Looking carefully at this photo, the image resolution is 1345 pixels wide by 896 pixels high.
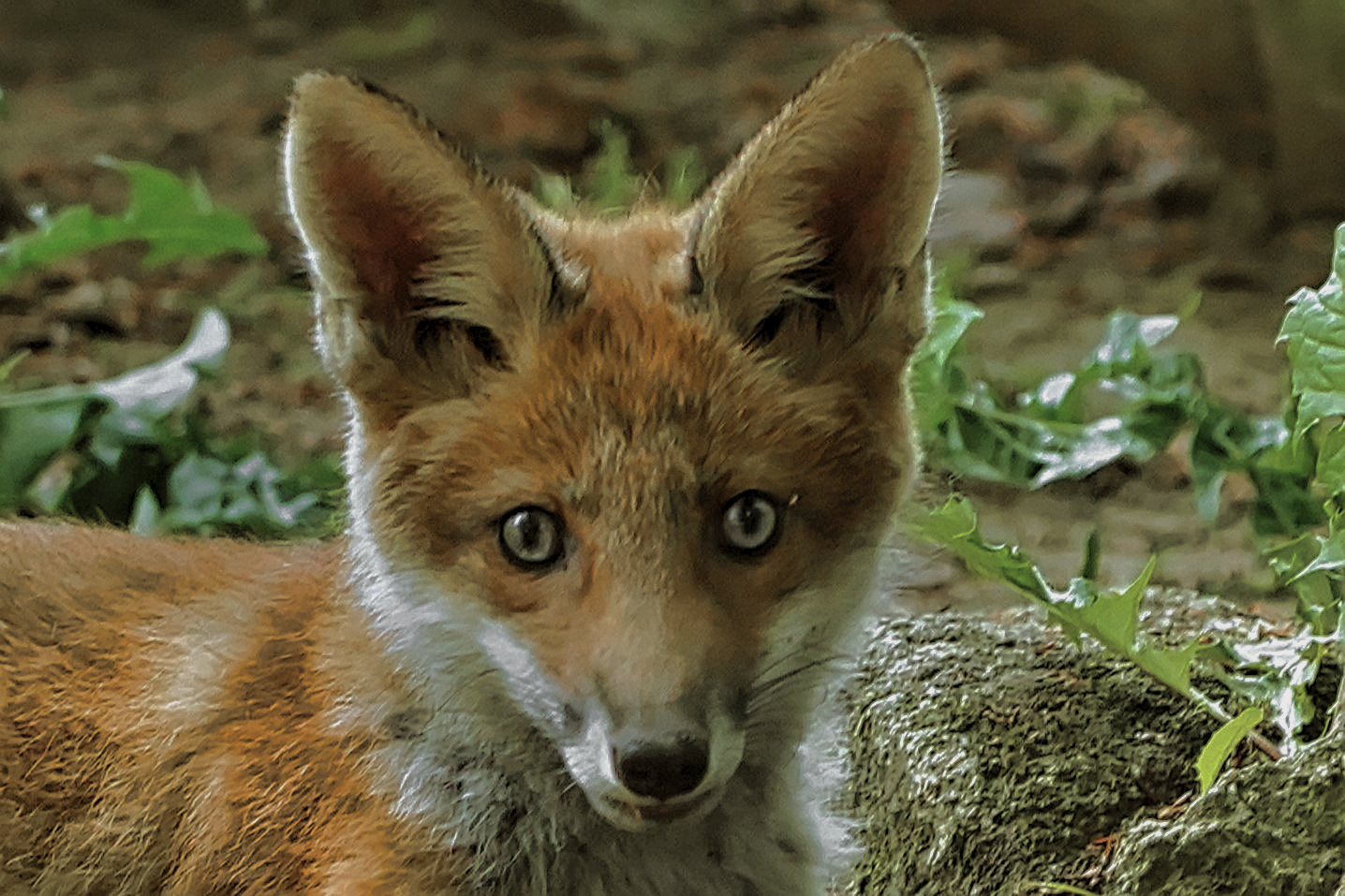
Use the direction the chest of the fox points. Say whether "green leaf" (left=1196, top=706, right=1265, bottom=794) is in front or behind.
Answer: in front

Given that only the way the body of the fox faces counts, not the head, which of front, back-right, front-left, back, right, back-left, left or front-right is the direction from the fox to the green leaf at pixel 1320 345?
front-left

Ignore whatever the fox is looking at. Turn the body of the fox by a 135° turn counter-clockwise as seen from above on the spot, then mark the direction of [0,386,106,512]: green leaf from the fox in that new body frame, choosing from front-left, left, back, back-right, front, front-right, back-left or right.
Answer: front-left

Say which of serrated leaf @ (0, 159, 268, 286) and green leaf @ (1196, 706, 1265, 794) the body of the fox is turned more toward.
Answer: the green leaf

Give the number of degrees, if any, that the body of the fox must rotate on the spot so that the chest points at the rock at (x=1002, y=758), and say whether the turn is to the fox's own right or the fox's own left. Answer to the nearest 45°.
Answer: approximately 45° to the fox's own left

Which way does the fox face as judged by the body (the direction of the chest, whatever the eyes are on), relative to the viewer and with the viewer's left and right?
facing the viewer and to the right of the viewer

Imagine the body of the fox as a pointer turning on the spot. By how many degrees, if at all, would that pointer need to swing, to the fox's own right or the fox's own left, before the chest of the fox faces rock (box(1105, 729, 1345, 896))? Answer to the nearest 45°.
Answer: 0° — it already faces it

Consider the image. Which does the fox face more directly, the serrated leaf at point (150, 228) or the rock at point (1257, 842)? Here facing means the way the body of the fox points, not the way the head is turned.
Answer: the rock

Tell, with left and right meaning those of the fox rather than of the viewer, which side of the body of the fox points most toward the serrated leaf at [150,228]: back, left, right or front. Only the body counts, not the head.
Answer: back
